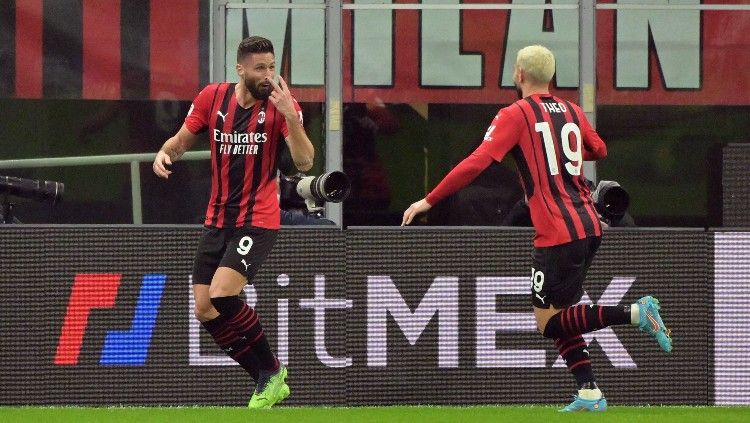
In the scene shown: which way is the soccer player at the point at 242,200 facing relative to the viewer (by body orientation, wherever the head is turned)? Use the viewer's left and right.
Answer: facing the viewer

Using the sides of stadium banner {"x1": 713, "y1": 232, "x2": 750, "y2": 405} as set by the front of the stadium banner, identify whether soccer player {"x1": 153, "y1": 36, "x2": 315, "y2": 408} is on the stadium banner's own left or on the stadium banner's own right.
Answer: on the stadium banner's own right

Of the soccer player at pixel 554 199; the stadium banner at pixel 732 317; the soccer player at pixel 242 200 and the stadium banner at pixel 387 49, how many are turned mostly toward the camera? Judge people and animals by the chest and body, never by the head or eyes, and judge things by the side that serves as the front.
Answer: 3

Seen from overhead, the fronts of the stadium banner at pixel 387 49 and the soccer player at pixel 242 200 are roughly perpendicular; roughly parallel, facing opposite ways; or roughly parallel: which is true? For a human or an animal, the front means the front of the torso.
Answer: roughly parallel

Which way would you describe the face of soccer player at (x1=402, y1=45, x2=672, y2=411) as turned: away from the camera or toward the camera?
away from the camera

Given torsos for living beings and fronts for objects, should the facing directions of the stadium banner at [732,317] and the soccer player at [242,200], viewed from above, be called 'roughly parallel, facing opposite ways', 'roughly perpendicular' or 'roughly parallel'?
roughly parallel

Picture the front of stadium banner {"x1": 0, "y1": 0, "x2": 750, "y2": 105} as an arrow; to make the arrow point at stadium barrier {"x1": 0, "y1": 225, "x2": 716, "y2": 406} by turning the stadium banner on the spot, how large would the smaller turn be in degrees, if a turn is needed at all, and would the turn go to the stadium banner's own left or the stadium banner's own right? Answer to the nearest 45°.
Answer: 0° — it already faces it

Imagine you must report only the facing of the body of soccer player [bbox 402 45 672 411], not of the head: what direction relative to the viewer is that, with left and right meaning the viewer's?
facing away from the viewer and to the left of the viewer

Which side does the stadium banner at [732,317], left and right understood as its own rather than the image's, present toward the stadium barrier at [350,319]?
right

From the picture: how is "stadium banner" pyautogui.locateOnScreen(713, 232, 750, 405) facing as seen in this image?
toward the camera

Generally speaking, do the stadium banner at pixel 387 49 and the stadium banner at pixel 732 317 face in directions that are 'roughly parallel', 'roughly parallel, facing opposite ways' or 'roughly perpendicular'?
roughly parallel

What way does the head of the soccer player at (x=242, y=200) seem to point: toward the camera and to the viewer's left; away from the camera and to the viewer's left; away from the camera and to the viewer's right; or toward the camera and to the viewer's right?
toward the camera and to the viewer's right

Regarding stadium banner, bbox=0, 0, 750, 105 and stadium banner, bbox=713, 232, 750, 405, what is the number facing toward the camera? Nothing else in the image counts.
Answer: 2

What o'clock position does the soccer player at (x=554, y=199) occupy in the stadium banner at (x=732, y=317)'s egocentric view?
The soccer player is roughly at 1 o'clock from the stadium banner.

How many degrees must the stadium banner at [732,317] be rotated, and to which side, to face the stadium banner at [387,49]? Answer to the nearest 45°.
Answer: approximately 135° to its right

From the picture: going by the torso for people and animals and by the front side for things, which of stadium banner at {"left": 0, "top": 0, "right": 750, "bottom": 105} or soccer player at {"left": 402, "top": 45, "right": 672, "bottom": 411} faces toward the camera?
the stadium banner

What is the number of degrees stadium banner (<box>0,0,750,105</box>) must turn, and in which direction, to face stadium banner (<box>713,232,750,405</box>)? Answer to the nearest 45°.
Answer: approximately 45° to its left

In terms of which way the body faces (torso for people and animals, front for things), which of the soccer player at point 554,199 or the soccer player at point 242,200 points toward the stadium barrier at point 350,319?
the soccer player at point 554,199
